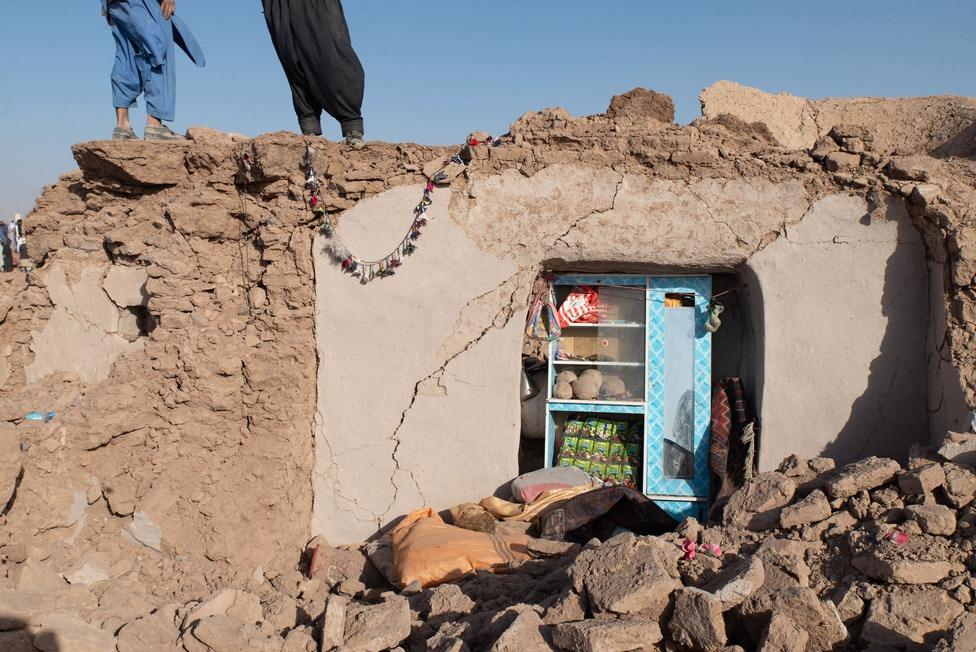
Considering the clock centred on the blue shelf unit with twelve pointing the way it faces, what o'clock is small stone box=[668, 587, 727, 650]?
The small stone is roughly at 12 o'clock from the blue shelf unit.

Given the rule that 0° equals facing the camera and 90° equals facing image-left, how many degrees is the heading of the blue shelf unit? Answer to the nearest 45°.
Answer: approximately 0°

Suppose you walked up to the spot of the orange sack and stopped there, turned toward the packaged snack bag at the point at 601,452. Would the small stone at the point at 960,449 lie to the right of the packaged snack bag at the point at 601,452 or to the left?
right

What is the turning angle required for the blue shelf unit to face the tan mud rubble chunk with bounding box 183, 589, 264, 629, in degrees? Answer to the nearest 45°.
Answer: approximately 45° to its right

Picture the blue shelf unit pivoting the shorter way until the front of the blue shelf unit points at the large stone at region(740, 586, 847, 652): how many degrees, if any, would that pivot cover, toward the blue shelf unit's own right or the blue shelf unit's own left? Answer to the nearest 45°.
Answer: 0° — it already faces it

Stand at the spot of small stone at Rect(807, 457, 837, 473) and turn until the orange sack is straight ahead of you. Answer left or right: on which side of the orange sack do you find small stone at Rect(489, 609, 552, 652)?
left
